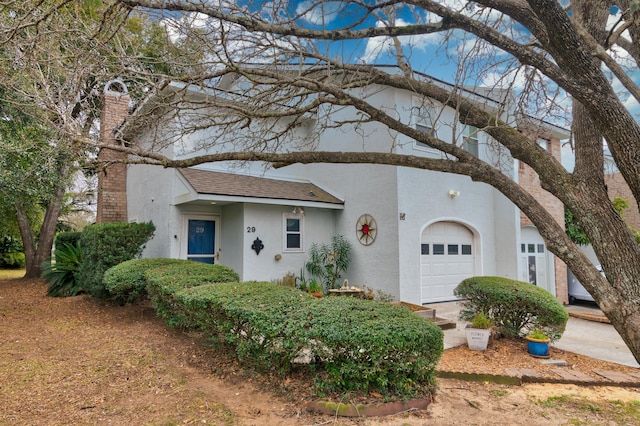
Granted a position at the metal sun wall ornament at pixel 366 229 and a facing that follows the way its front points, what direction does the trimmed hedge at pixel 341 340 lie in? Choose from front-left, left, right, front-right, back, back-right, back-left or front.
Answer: front-left

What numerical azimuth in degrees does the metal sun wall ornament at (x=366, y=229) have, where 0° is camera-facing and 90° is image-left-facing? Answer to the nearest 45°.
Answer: approximately 45°

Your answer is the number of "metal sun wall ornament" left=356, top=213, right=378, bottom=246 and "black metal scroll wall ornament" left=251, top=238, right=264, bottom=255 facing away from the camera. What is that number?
0

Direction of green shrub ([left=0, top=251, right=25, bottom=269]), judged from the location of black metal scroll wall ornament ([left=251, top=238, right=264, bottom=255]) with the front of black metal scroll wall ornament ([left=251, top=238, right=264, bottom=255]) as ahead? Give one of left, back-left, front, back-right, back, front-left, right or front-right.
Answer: back-right

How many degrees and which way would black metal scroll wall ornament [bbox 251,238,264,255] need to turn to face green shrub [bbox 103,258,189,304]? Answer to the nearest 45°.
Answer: approximately 45° to its right

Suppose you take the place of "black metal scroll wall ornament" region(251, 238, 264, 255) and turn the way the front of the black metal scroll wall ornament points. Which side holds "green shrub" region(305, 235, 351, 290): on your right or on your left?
on your left

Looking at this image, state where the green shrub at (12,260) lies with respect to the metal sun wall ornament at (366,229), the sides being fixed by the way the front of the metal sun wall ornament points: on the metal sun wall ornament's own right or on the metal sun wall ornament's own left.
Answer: on the metal sun wall ornament's own right

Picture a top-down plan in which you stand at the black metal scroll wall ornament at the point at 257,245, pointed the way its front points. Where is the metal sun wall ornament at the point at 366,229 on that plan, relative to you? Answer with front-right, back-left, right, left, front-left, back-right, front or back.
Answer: left
